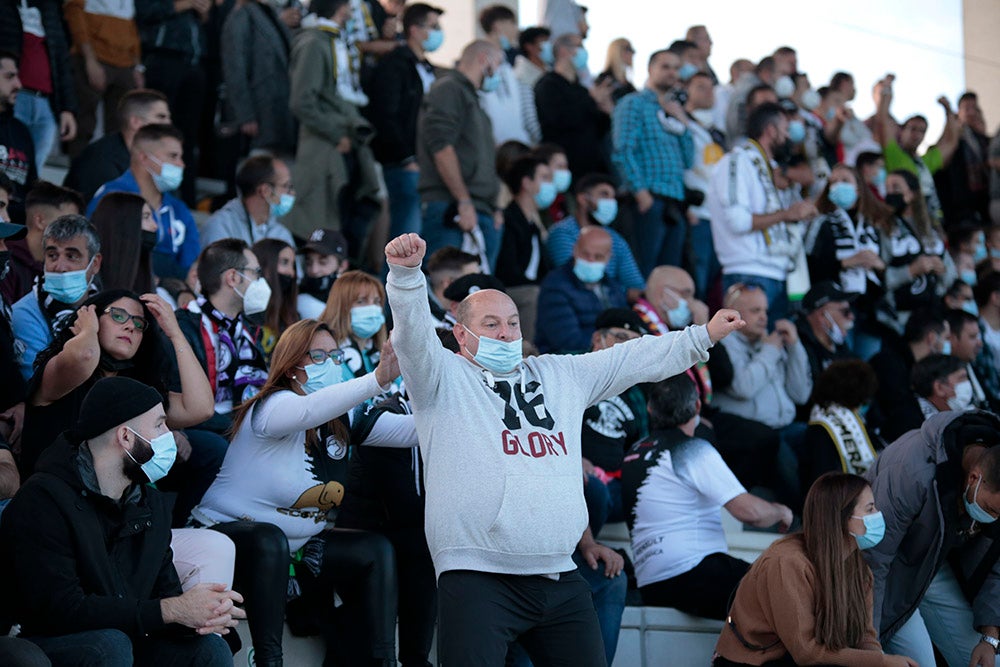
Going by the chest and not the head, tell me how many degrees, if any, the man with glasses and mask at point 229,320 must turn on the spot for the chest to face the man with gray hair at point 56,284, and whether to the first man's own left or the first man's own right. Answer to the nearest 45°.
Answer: approximately 135° to the first man's own right

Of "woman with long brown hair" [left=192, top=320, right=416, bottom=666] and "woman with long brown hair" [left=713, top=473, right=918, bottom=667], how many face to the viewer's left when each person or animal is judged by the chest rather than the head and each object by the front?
0

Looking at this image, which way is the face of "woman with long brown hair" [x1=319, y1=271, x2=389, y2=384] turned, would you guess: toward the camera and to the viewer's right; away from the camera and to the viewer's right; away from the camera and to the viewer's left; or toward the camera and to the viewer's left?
toward the camera and to the viewer's right

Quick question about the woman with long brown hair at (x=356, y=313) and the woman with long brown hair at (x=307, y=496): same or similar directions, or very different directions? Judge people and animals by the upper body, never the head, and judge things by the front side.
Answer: same or similar directions

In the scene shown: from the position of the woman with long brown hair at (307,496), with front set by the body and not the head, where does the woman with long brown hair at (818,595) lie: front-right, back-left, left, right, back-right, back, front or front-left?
front-left

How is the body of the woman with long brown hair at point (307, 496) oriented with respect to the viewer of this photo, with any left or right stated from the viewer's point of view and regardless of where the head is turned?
facing the viewer and to the right of the viewer

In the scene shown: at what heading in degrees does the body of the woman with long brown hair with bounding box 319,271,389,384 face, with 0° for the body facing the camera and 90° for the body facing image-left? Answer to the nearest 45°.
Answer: approximately 315°

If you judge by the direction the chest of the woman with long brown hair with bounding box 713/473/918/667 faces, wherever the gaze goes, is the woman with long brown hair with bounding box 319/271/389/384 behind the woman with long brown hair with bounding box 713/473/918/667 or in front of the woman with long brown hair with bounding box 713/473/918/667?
behind

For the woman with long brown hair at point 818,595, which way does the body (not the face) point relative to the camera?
to the viewer's right

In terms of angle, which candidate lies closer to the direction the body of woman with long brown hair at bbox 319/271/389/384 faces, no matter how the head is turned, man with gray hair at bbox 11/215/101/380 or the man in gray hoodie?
the man in gray hoodie

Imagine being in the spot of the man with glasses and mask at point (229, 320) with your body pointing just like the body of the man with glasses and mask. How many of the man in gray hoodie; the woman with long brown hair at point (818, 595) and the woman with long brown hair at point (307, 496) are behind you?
0

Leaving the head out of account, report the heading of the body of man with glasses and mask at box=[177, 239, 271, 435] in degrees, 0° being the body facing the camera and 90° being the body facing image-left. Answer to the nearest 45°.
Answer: approximately 315°

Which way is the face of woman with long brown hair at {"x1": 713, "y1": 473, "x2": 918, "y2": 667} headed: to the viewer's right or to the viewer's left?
to the viewer's right
